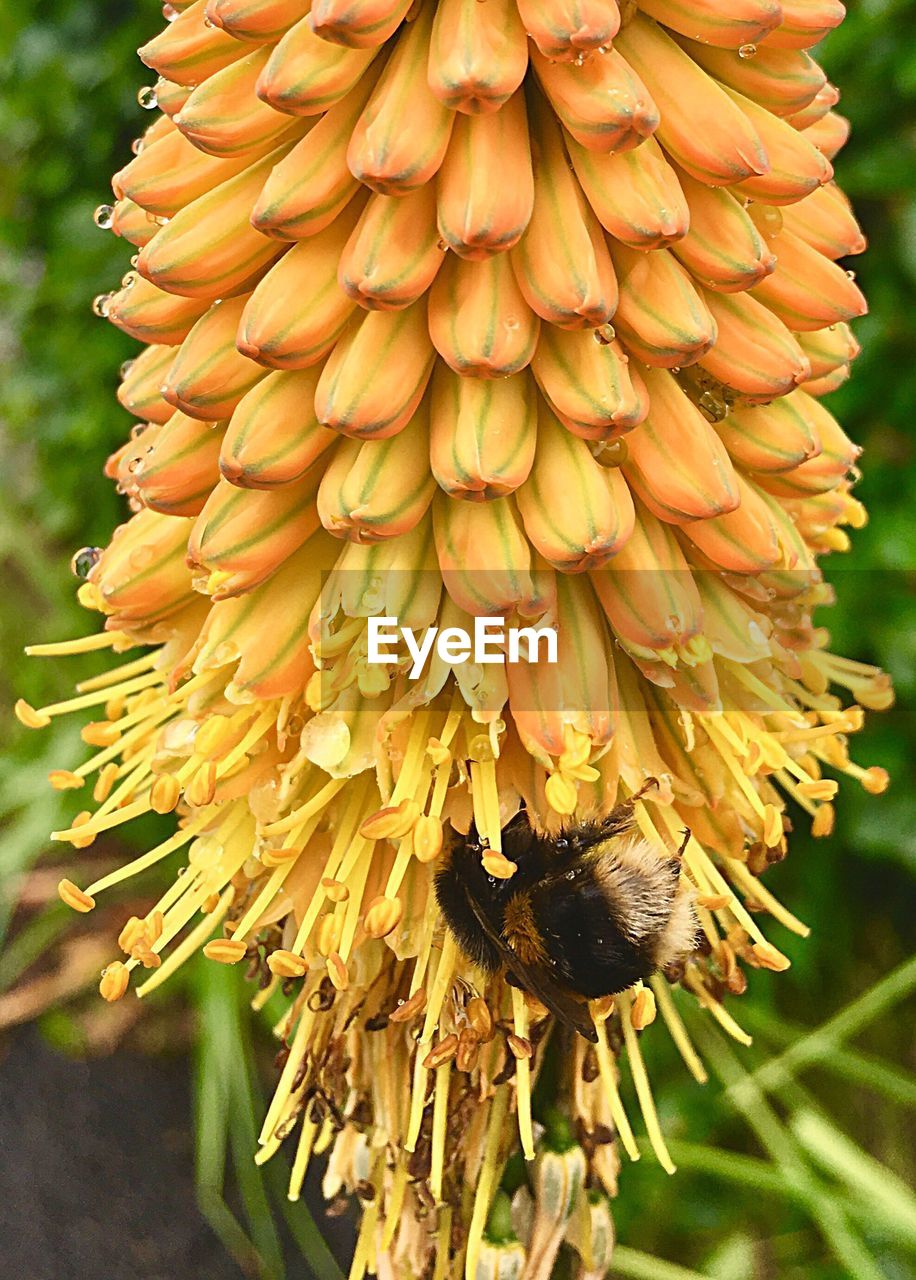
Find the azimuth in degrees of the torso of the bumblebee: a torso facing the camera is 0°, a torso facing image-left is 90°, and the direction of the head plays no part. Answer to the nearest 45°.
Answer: approximately 90°
